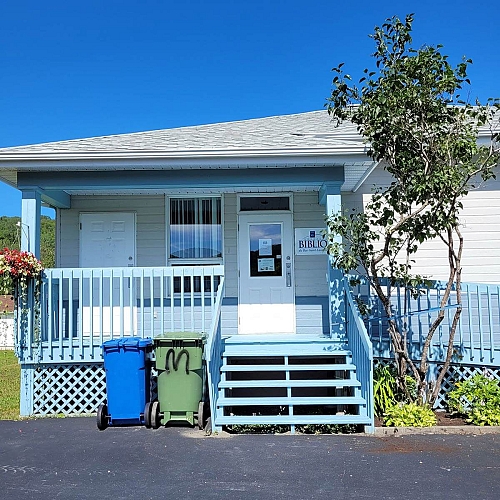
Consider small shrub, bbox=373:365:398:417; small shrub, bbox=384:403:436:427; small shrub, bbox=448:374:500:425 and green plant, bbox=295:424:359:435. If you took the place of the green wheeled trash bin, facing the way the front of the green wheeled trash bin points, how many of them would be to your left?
0

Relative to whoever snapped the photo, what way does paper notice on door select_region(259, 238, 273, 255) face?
facing the viewer

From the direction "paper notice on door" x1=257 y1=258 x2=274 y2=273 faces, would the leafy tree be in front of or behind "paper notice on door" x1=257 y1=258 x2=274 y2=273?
in front

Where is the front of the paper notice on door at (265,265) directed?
toward the camera

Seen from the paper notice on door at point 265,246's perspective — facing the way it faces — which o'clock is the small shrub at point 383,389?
The small shrub is roughly at 11 o'clock from the paper notice on door.

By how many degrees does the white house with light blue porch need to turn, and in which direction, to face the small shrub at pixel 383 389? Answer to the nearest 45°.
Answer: approximately 45° to its left

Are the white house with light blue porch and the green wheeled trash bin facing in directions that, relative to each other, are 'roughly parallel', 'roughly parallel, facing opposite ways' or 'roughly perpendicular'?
roughly parallel, facing opposite ways

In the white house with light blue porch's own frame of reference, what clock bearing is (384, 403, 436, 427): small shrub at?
The small shrub is roughly at 10 o'clock from the white house with light blue porch.

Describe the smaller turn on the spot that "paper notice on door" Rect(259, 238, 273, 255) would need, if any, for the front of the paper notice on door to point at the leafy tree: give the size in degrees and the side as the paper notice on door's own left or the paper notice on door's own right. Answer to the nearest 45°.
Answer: approximately 45° to the paper notice on door's own left

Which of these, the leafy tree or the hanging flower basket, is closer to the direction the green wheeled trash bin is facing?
the hanging flower basket

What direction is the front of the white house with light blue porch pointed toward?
toward the camera

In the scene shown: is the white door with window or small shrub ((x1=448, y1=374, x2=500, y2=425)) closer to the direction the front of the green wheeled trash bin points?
the white door with window

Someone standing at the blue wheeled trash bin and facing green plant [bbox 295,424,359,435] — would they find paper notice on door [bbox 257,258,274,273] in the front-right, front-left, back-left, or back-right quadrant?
front-left

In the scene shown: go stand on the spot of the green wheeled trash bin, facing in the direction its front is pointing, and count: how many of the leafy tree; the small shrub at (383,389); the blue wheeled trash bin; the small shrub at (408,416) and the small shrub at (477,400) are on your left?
1
